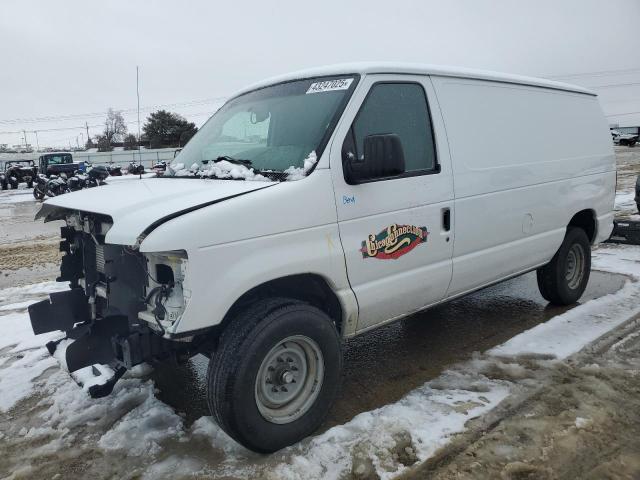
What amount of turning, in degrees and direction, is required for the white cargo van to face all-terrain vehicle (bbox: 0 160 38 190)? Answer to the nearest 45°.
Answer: approximately 90° to its right

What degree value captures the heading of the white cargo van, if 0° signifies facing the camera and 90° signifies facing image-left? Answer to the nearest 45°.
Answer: approximately 45°
